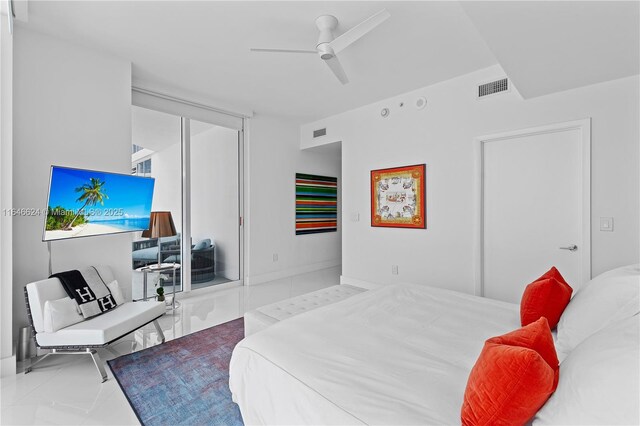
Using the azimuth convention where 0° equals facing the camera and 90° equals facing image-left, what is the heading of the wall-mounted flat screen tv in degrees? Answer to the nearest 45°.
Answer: approximately 315°

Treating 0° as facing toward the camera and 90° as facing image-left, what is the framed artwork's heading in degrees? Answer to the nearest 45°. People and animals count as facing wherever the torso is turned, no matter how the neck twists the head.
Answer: approximately 45°

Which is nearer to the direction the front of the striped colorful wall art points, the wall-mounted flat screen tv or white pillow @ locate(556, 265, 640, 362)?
the white pillow

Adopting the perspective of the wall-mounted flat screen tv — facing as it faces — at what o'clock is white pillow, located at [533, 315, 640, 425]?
The white pillow is roughly at 1 o'clock from the wall-mounted flat screen tv.

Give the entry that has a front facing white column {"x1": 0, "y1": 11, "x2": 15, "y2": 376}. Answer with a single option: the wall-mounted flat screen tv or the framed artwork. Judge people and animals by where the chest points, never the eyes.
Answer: the framed artwork

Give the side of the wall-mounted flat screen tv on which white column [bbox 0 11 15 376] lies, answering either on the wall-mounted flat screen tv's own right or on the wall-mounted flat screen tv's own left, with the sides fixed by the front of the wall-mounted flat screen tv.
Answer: on the wall-mounted flat screen tv's own right
